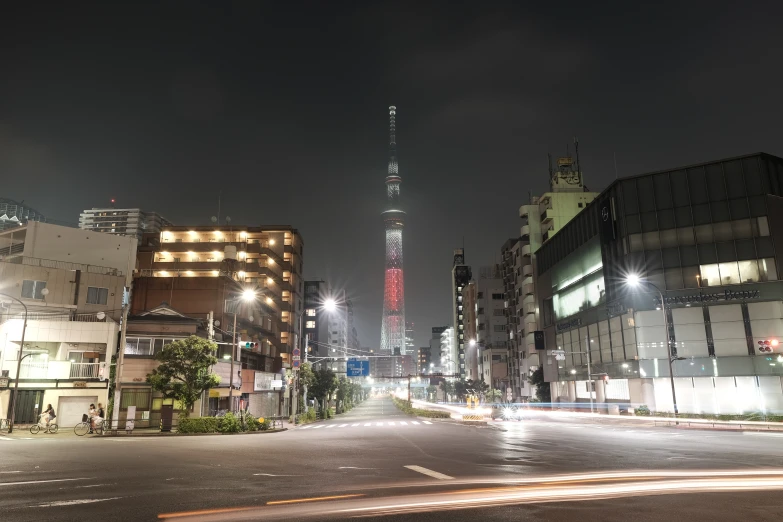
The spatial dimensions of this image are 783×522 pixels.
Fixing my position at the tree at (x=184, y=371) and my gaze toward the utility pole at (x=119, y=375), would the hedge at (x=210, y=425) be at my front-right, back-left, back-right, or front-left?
back-left

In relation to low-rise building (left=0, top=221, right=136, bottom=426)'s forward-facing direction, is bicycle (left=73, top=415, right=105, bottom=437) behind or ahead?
ahead

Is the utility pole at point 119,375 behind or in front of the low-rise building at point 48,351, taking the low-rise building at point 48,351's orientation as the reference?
in front

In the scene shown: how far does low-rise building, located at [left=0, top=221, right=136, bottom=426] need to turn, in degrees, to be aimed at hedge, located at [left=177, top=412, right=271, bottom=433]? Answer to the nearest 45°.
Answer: approximately 45° to its left

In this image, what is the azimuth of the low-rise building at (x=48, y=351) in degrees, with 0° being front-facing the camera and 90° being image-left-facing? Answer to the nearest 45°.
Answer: approximately 0°
